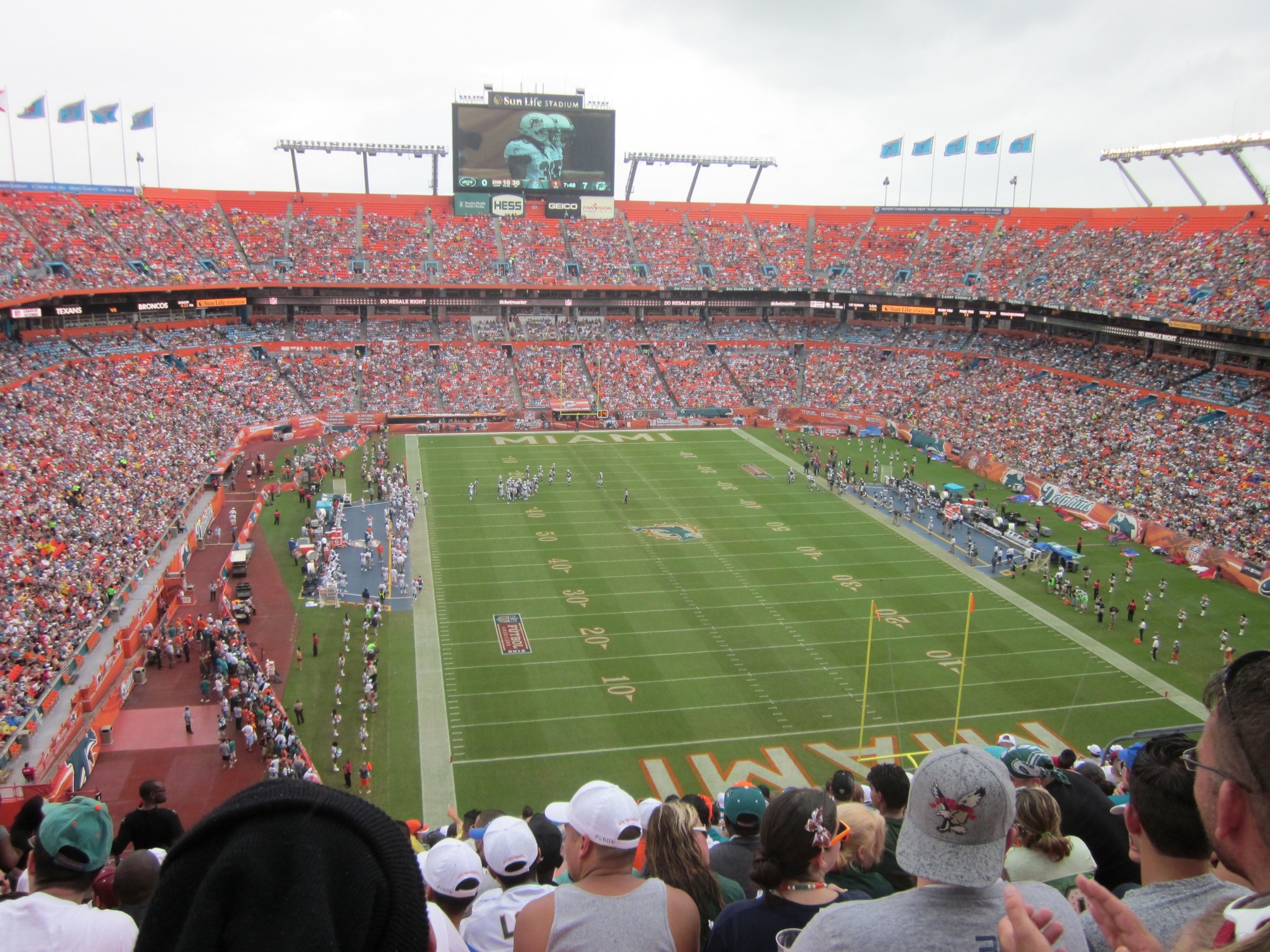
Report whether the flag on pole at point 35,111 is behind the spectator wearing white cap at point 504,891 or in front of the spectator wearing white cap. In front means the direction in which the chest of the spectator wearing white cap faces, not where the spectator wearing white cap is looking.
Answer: in front

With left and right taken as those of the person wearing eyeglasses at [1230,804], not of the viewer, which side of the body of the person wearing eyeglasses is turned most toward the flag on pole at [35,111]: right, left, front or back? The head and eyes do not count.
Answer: front

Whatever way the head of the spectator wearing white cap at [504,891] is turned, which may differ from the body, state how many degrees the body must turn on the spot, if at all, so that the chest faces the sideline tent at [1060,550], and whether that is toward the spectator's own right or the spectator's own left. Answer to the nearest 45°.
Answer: approximately 45° to the spectator's own right

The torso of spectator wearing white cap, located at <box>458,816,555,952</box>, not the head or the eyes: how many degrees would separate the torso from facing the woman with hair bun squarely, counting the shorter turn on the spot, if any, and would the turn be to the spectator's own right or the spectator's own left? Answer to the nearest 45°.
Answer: approximately 135° to the spectator's own right

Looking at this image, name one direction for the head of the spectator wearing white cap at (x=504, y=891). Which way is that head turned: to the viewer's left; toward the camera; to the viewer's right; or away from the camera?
away from the camera

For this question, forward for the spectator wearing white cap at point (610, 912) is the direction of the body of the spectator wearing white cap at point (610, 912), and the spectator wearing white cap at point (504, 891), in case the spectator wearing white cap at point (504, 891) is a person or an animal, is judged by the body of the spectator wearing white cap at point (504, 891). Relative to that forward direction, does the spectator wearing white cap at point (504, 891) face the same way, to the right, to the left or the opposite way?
the same way

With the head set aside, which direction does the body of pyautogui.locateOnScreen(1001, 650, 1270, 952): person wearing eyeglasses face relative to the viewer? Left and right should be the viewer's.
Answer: facing away from the viewer and to the left of the viewer

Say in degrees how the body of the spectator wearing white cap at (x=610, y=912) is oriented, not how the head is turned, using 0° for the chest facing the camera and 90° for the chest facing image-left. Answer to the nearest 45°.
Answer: approximately 180°

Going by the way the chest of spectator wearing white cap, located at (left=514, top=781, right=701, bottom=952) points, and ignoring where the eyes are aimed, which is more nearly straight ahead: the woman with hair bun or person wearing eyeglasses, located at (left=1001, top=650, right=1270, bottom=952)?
the woman with hair bun

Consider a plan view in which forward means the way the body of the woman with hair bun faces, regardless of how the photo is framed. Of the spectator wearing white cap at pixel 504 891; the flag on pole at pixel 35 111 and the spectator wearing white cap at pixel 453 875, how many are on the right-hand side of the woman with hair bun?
0

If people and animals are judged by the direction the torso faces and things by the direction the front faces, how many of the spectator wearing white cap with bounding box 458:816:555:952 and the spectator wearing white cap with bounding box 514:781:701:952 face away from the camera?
2

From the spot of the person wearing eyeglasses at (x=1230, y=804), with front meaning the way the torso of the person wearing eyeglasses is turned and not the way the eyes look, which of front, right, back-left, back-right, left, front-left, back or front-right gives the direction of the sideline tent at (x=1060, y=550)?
front-right

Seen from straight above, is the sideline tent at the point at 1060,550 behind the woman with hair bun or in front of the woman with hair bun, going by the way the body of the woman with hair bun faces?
in front

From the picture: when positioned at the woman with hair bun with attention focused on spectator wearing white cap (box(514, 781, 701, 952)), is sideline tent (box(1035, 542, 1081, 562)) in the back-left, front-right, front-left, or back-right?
back-right

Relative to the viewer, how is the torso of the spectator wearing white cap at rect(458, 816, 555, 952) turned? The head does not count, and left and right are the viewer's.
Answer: facing away from the viewer

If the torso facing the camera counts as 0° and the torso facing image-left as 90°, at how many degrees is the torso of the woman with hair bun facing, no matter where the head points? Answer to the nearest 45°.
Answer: approximately 225°
